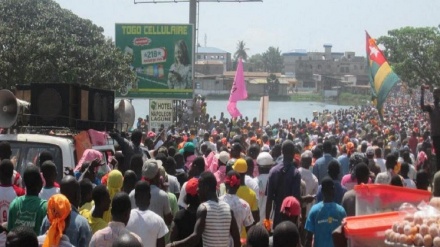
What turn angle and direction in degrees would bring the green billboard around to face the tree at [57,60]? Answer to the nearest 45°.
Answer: approximately 45° to its right

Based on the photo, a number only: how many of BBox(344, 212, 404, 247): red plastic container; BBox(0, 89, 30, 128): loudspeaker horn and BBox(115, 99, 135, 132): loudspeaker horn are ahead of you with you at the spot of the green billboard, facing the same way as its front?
3

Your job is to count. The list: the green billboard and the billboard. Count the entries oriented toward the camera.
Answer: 2

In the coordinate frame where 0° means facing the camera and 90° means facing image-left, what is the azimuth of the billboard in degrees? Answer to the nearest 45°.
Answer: approximately 0°

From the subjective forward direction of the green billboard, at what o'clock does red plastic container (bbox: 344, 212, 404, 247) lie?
The red plastic container is roughly at 12 o'clock from the green billboard.

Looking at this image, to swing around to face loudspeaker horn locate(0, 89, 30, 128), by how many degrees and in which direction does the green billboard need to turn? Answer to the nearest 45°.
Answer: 0° — it already faces it
